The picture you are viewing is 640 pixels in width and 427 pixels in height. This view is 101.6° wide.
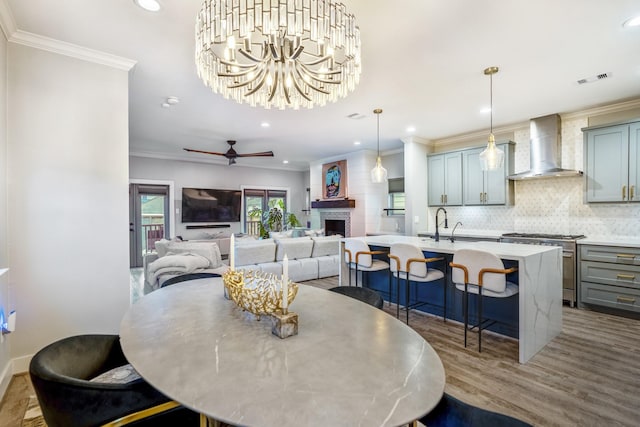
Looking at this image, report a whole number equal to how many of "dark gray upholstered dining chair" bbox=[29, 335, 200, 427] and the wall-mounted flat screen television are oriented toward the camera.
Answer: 1

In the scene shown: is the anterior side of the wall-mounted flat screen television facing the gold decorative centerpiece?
yes

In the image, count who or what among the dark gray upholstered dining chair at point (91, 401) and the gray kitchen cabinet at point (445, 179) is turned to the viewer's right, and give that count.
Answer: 1

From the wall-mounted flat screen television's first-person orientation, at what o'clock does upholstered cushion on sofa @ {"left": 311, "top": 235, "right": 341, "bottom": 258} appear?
The upholstered cushion on sofa is roughly at 11 o'clock from the wall-mounted flat screen television.

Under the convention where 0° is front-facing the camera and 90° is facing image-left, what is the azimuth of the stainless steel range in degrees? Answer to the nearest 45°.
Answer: approximately 45°

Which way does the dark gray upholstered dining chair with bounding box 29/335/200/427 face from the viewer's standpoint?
to the viewer's right

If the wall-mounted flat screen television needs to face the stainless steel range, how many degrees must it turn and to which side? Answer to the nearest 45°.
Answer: approximately 45° to its left

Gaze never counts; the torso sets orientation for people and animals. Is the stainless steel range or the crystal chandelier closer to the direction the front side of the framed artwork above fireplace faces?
the crystal chandelier

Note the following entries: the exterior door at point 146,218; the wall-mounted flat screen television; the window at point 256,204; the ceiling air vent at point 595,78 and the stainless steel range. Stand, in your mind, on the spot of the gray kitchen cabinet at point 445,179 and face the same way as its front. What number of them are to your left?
2
